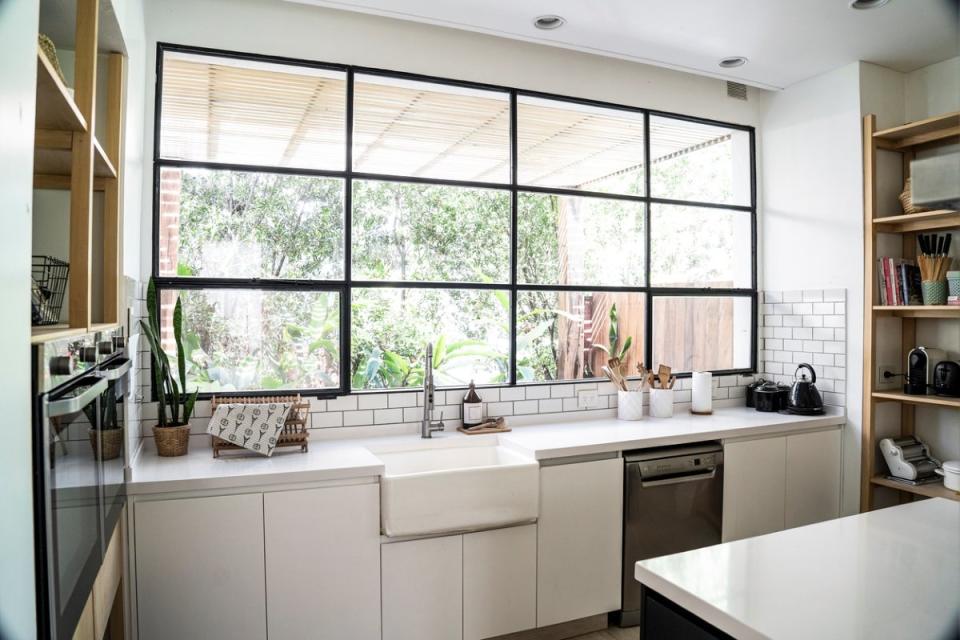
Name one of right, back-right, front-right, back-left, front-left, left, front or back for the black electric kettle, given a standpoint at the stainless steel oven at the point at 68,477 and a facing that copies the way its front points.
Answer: front-left

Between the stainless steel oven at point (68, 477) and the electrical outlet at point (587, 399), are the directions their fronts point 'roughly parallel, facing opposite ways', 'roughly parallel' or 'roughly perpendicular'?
roughly perpendicular

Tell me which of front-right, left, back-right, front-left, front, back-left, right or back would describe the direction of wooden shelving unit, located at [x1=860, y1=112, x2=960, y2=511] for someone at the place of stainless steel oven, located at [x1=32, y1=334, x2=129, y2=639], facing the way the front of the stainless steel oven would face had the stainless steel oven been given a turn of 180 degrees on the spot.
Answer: back-right

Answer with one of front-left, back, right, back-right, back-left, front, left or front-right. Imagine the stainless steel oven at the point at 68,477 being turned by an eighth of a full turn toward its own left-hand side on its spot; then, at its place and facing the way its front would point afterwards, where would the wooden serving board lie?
front-left

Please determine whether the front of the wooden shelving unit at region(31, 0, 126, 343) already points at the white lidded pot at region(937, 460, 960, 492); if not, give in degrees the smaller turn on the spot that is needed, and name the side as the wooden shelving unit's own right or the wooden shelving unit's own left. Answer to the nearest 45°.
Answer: approximately 45° to the wooden shelving unit's own left

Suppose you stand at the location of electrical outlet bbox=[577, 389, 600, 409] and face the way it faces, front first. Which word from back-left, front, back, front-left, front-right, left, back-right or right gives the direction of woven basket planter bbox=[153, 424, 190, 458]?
front-right

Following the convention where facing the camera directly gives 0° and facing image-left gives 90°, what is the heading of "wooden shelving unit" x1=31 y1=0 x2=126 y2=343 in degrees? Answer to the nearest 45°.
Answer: approximately 315°

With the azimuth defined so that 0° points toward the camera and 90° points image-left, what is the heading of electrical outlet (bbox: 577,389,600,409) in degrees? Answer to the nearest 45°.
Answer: approximately 0°

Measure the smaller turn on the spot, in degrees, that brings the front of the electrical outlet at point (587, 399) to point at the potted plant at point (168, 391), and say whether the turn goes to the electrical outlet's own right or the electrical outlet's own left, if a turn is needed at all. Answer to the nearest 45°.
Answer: approximately 45° to the electrical outlet's own right

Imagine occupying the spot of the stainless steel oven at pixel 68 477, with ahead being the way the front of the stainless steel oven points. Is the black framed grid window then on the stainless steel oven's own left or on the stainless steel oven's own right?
on the stainless steel oven's own left
